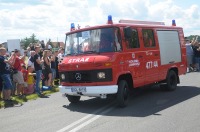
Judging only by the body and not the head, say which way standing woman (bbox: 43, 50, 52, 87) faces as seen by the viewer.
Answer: to the viewer's right

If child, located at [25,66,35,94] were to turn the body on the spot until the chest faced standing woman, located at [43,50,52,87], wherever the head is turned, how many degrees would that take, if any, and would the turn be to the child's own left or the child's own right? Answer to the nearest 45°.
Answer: approximately 45° to the child's own left

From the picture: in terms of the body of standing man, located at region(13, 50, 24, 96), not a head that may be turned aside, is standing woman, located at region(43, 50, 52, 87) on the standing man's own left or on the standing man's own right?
on the standing man's own left

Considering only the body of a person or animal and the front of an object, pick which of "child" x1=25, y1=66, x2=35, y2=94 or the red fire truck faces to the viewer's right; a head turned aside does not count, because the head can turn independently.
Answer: the child

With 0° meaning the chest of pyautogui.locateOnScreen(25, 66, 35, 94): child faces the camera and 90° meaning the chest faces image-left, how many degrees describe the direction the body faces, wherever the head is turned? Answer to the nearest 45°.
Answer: approximately 270°

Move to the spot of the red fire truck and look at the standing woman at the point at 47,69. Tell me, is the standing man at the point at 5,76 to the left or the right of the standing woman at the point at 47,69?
left

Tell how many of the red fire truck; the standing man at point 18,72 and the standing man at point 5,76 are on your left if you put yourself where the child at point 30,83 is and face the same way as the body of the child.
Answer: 0

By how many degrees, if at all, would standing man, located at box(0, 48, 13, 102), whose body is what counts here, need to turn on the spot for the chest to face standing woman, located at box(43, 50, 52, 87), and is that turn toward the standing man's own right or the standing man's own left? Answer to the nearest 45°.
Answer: approximately 45° to the standing man's own left

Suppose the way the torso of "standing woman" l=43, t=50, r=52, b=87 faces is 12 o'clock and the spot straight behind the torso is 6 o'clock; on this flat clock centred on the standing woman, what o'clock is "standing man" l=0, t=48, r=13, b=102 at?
The standing man is roughly at 4 o'clock from the standing woman.

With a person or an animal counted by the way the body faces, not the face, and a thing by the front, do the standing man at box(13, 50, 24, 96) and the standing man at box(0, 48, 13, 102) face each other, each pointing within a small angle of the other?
no

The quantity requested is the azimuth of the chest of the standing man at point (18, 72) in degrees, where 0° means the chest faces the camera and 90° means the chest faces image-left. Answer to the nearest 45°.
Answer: approximately 270°

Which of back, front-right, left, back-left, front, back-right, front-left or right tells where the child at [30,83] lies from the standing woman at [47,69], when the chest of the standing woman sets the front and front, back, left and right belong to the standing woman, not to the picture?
back-right

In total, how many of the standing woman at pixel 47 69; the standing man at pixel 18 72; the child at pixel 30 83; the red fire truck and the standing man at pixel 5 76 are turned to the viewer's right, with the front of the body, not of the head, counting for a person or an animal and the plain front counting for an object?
4

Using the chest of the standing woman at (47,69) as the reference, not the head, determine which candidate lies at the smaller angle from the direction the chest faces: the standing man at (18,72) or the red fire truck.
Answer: the red fire truck

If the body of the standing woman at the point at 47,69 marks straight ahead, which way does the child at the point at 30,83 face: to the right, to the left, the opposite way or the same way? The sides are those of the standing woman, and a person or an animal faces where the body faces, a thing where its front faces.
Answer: the same way

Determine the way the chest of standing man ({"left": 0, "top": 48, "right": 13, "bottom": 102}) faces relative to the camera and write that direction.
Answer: to the viewer's right

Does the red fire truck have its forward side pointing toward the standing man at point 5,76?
no
